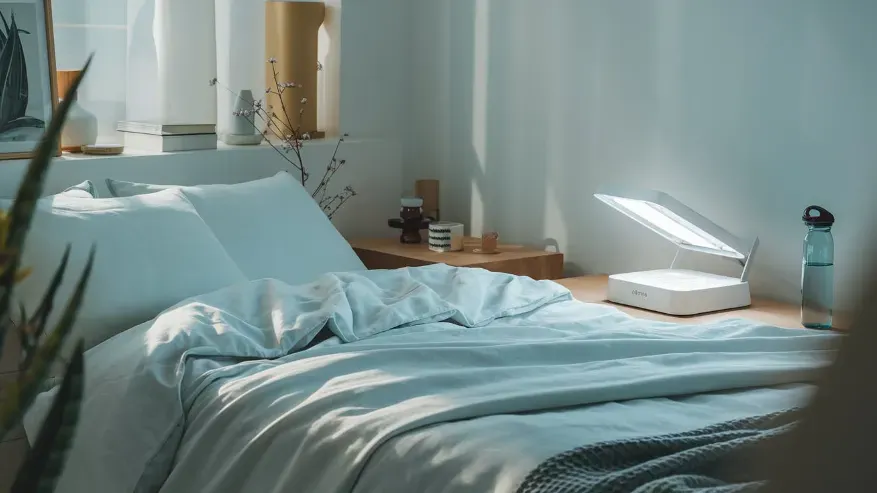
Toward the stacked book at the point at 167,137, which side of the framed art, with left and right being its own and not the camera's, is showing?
left

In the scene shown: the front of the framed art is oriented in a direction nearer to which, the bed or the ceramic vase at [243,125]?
the bed

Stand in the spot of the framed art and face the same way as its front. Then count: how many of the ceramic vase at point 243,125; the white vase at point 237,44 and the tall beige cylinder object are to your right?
0

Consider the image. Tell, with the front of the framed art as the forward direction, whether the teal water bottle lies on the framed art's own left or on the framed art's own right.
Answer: on the framed art's own left

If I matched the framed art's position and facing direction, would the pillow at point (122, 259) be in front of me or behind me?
in front

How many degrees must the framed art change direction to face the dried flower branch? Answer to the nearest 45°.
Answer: approximately 90° to its left

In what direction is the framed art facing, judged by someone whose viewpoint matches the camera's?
facing the viewer

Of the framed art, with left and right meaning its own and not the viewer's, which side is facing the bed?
front

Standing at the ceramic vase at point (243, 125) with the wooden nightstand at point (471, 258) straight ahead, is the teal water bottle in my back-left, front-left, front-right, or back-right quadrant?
front-right

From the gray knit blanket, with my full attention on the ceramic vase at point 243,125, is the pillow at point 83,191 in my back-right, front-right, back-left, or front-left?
front-left

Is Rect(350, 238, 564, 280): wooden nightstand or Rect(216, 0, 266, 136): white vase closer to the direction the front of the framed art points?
the wooden nightstand
